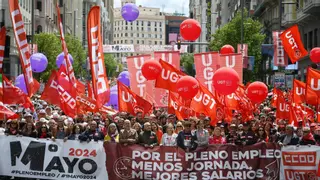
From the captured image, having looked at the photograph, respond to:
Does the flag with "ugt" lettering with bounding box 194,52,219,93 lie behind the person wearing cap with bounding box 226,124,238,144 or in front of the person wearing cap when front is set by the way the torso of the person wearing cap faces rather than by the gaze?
behind

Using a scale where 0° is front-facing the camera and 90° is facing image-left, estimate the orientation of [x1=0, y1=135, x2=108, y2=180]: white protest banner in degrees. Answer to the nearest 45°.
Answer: approximately 0°

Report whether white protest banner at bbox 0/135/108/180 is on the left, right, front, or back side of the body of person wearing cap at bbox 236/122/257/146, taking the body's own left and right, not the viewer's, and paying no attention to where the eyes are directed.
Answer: right

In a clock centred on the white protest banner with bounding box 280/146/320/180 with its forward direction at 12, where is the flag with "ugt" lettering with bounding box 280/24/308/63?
The flag with "ugt" lettering is roughly at 6 o'clock from the white protest banner.

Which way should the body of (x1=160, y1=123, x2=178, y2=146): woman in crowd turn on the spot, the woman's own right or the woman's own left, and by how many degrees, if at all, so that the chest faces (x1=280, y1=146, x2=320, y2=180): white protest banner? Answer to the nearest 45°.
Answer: approximately 90° to the woman's own left

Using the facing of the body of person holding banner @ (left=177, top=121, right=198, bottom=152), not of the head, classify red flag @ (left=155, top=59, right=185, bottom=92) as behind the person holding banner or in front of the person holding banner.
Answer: behind
